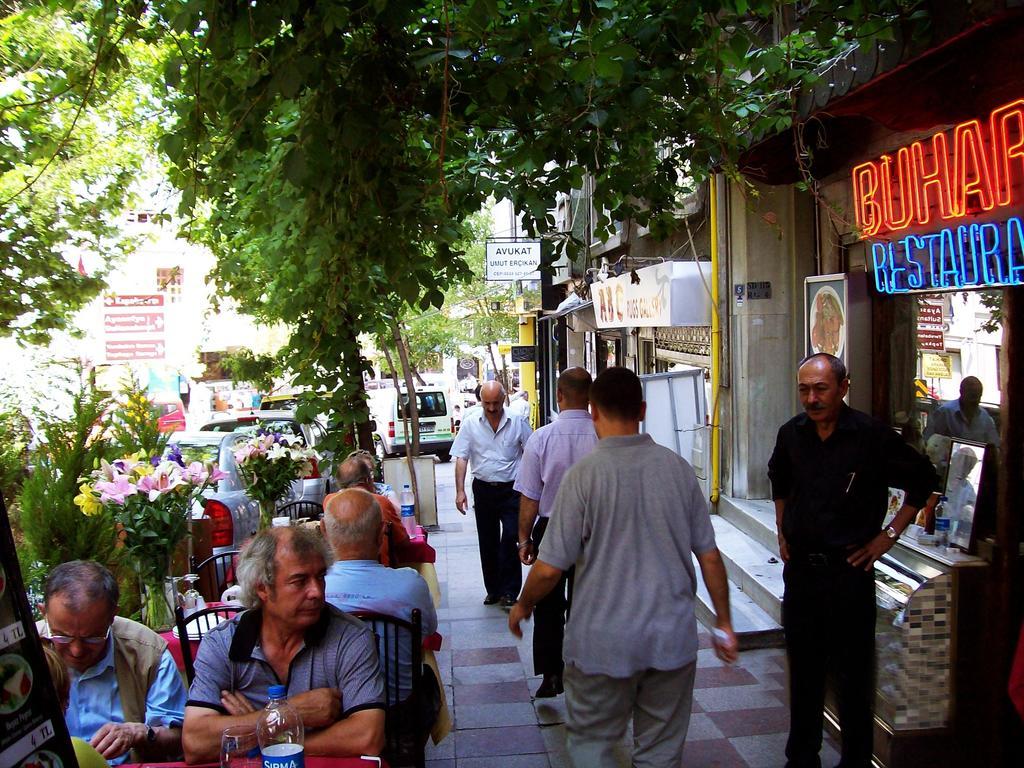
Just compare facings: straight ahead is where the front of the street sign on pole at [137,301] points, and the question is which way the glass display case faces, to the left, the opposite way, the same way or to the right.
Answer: to the right

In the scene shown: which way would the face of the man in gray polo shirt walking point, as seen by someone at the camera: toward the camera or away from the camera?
away from the camera

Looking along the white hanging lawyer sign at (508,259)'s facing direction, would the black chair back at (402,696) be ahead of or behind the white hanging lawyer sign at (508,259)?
ahead

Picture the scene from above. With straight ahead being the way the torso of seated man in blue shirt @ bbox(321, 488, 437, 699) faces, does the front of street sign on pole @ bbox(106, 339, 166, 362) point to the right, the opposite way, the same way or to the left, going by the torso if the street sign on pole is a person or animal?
the opposite way

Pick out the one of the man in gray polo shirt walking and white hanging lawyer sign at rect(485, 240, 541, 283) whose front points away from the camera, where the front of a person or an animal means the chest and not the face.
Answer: the man in gray polo shirt walking

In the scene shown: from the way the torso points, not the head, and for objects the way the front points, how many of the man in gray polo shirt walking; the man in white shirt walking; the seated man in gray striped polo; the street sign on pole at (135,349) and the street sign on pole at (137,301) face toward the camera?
4

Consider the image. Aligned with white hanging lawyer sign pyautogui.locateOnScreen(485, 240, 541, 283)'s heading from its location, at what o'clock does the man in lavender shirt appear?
The man in lavender shirt is roughly at 12 o'clock from the white hanging lawyer sign.

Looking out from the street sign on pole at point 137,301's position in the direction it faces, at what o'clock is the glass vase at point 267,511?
The glass vase is roughly at 12 o'clock from the street sign on pole.

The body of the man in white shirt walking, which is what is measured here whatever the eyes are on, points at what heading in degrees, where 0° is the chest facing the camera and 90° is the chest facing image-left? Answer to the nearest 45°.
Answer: approximately 0°

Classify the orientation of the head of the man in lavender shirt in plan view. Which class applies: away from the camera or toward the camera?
away from the camera

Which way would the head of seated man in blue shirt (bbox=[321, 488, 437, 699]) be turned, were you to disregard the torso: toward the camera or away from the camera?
away from the camera

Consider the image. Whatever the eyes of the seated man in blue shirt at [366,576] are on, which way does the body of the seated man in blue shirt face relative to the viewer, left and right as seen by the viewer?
facing away from the viewer

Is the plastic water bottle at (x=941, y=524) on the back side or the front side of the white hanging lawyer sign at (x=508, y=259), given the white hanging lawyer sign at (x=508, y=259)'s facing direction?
on the front side

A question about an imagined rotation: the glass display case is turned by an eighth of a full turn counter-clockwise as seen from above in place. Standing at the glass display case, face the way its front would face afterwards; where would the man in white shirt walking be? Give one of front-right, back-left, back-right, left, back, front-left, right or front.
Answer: back-right

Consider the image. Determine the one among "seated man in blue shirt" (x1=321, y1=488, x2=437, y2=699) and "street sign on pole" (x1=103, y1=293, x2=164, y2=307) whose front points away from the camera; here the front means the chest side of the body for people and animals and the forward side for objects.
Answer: the seated man in blue shirt

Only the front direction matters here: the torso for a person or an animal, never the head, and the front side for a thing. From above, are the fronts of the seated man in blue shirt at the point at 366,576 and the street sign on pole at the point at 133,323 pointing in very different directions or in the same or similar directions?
very different directions

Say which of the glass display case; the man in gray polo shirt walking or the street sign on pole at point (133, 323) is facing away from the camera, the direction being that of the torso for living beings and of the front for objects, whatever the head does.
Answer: the man in gray polo shirt walking

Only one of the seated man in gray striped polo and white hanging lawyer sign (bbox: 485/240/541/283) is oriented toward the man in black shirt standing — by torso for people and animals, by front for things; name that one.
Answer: the white hanging lawyer sign
